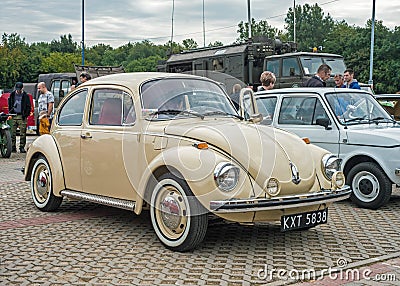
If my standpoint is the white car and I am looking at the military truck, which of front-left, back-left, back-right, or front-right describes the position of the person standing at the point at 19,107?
front-left

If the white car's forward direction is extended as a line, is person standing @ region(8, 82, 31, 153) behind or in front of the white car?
behind

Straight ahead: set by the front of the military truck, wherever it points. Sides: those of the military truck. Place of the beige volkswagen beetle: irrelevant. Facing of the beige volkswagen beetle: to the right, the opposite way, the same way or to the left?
the same way

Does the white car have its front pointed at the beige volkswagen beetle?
no

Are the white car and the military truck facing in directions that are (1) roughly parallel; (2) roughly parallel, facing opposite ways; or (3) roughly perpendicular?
roughly parallel

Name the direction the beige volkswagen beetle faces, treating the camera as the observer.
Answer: facing the viewer and to the right of the viewer

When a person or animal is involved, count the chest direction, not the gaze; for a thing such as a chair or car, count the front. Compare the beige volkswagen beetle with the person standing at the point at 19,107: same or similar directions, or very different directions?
same or similar directions

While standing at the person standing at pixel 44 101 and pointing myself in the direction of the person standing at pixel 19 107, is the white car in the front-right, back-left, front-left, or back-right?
back-left

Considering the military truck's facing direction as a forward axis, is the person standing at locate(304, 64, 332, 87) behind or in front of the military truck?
in front

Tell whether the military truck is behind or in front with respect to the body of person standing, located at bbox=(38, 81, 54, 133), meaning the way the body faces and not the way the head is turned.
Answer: behind

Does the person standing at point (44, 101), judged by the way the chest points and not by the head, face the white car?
no

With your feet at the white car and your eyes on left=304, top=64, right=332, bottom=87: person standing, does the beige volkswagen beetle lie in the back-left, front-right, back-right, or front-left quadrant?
back-left

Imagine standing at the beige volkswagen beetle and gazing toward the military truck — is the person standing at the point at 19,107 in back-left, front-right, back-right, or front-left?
front-left

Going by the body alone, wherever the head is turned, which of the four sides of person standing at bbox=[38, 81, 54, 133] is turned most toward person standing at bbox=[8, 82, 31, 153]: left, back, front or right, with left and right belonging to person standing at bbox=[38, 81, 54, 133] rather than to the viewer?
right

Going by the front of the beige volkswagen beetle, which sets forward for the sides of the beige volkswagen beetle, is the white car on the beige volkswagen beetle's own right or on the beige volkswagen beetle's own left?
on the beige volkswagen beetle's own left

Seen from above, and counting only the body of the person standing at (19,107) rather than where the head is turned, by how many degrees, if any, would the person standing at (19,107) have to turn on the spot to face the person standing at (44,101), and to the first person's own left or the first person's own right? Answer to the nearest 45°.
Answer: approximately 45° to the first person's own left

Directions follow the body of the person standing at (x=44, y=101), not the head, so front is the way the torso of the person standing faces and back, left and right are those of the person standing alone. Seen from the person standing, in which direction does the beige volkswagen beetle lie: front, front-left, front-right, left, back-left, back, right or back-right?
front-left

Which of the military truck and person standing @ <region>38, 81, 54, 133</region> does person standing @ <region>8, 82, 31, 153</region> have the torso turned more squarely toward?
the person standing
